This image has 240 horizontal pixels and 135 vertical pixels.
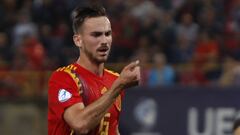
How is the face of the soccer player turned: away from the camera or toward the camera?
toward the camera

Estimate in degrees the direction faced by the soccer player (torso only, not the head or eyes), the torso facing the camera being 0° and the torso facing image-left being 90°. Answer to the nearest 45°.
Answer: approximately 315°
